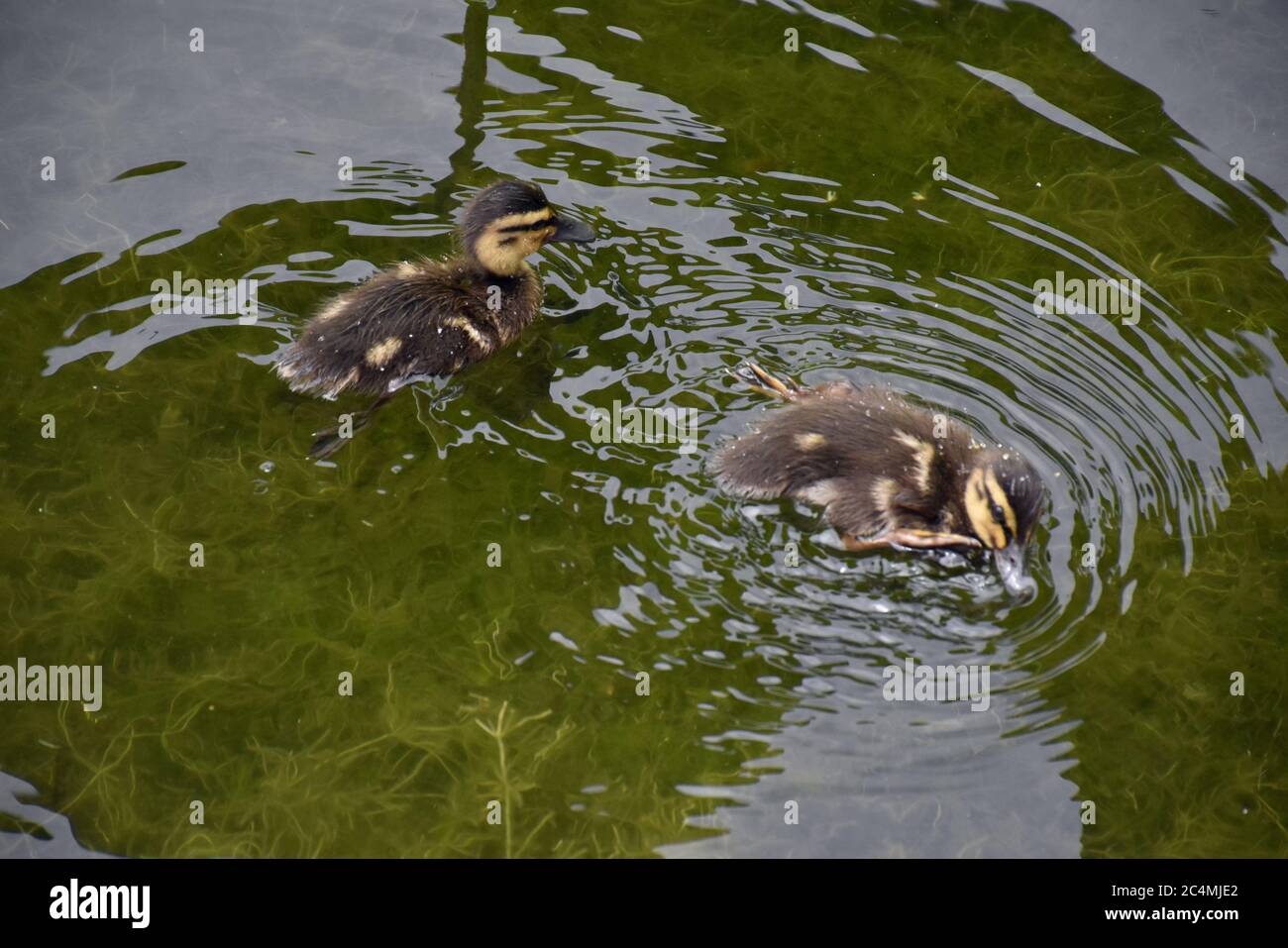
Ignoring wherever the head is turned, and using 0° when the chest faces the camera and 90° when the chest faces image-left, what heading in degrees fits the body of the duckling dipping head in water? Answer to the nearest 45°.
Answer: approximately 270°

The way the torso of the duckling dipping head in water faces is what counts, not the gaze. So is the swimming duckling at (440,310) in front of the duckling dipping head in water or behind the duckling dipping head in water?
behind
